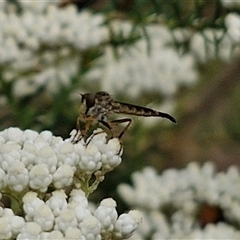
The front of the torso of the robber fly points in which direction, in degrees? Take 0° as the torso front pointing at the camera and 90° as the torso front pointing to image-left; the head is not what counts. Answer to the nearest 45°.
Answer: approximately 90°
